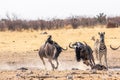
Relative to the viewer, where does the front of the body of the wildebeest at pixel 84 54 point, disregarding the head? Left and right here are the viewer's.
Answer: facing the viewer and to the left of the viewer
